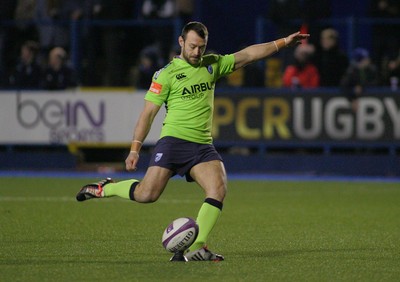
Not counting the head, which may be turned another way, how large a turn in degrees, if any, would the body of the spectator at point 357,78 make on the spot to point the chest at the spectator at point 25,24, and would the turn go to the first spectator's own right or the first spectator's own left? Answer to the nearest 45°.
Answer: approximately 90° to the first spectator's own right

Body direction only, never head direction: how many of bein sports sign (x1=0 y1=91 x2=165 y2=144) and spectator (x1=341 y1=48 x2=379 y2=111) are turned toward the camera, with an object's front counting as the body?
2

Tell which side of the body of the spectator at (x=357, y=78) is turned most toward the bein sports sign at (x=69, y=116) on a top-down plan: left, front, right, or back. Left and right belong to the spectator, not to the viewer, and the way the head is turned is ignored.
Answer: right

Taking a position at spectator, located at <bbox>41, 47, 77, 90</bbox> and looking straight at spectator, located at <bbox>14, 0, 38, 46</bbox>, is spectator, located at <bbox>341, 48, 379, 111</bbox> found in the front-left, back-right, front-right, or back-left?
back-right

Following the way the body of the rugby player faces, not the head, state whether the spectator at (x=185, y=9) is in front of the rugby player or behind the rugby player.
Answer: behind

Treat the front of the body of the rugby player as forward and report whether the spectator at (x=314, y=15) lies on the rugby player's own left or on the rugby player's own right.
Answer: on the rugby player's own left

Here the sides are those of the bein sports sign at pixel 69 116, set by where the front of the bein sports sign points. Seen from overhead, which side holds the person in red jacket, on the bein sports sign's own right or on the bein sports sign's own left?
on the bein sports sign's own left
